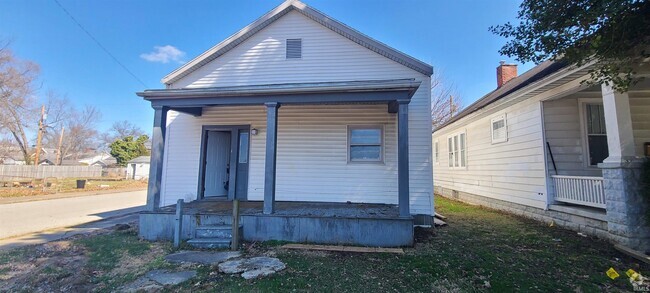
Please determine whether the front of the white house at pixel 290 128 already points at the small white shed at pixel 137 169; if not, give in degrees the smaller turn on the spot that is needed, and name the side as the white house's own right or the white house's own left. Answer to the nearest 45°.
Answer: approximately 135° to the white house's own right

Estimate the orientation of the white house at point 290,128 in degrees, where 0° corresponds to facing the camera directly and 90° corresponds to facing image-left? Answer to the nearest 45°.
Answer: approximately 0°

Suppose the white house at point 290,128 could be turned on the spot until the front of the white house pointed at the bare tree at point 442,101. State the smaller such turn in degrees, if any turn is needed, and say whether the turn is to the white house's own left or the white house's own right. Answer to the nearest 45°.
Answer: approximately 135° to the white house's own left

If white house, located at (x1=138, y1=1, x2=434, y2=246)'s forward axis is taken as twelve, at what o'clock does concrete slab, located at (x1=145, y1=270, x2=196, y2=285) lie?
The concrete slab is roughly at 1 o'clock from the white house.

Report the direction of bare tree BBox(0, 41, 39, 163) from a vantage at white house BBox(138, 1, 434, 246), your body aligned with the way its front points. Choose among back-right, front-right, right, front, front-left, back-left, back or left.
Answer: back-right
